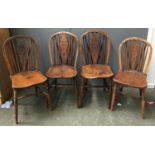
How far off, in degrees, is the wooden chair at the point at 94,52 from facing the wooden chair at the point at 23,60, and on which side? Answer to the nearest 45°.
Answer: approximately 90° to its right

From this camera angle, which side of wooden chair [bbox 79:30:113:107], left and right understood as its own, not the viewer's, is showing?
front

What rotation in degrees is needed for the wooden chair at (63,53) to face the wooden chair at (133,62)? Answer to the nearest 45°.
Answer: approximately 90° to its left

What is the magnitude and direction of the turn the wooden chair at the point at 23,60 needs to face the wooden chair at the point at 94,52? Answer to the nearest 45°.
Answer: approximately 45° to its left

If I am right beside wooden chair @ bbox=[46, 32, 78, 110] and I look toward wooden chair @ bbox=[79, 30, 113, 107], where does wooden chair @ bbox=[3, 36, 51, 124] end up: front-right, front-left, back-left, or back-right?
back-right

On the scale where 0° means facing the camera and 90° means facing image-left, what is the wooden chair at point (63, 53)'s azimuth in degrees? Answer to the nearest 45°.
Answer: approximately 0°

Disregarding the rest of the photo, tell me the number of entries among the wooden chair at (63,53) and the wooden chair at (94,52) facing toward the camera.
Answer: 2

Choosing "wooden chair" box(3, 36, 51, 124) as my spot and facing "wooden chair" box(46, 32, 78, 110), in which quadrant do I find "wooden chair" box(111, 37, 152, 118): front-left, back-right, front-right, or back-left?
front-right

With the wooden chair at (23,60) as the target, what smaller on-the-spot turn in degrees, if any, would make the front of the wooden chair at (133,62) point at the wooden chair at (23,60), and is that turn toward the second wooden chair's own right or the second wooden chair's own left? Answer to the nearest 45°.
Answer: approximately 45° to the second wooden chair's own right
